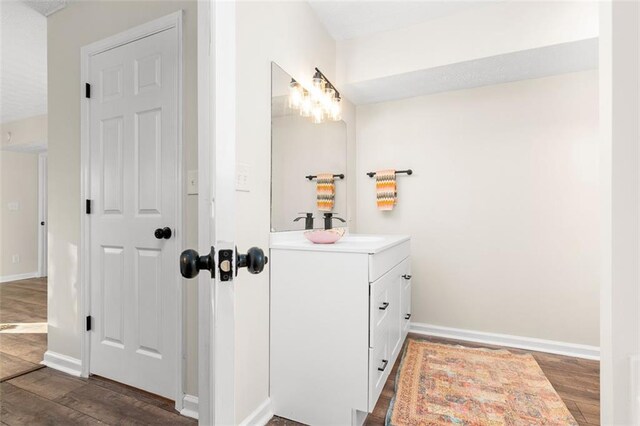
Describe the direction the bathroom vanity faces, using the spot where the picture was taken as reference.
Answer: facing to the right of the viewer

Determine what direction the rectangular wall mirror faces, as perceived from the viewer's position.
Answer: facing the viewer and to the right of the viewer

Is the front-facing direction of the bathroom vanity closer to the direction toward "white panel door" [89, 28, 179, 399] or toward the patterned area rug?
the patterned area rug

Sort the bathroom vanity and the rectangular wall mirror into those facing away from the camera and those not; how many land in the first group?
0

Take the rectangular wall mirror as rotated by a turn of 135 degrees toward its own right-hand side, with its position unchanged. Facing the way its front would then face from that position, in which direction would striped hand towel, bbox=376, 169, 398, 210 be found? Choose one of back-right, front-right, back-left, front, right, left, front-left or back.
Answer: back-right

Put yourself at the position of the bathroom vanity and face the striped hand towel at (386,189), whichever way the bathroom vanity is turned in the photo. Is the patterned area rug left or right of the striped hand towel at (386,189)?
right

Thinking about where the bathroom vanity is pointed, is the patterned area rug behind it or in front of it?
in front
